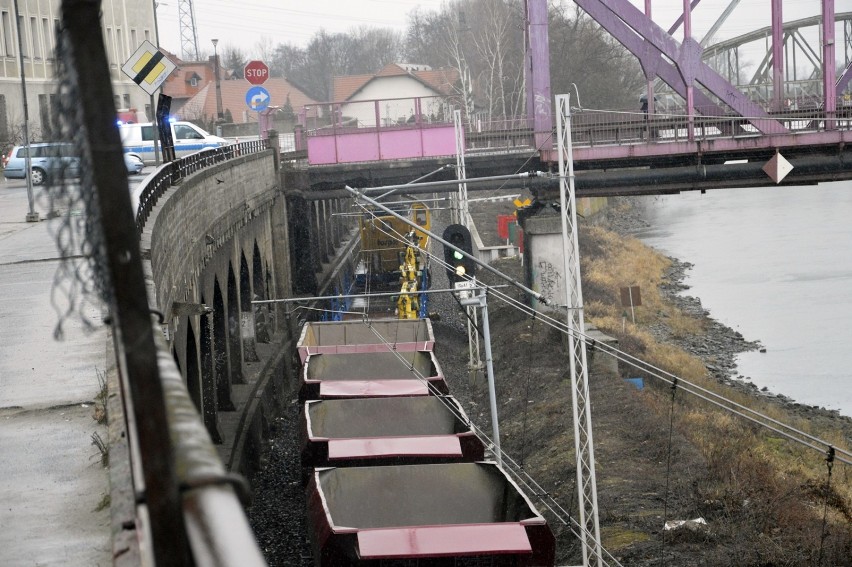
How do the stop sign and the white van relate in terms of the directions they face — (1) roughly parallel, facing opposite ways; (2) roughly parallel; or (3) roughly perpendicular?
roughly perpendicular

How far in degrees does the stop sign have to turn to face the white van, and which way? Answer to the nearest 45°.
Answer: approximately 135° to its right

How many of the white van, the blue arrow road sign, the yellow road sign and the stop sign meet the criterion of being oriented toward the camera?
3

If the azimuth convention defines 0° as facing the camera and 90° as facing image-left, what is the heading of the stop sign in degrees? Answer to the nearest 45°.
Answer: approximately 0°

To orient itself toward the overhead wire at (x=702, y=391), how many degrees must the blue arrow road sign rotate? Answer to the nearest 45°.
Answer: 0° — it already faces it

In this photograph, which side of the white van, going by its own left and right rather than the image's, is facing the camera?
right
